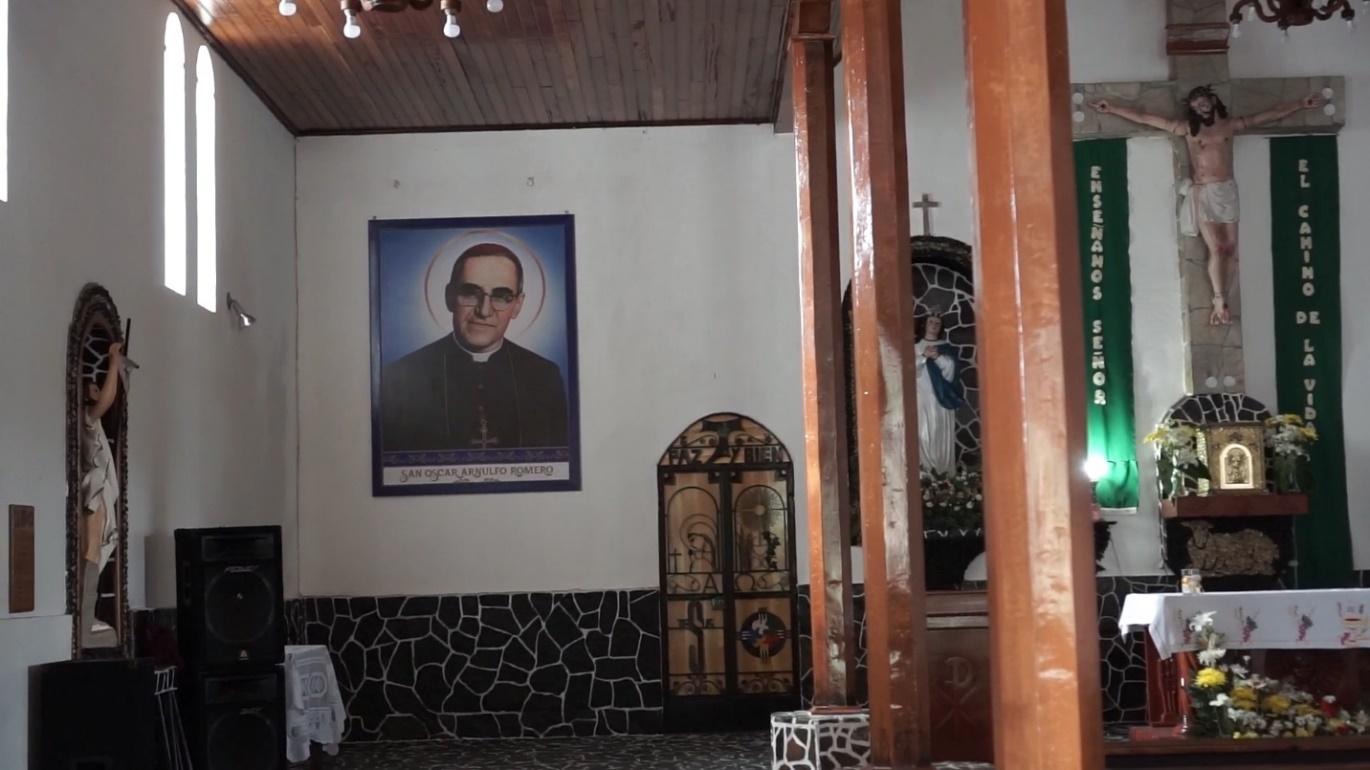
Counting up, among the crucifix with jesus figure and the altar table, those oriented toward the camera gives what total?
2

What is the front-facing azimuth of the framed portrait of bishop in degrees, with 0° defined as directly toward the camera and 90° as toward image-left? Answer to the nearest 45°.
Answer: approximately 0°

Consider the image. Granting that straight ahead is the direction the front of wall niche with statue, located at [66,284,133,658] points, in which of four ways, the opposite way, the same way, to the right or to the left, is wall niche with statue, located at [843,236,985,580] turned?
to the right

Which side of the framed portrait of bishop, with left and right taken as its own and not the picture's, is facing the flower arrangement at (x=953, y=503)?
left

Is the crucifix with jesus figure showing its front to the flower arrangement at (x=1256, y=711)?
yes

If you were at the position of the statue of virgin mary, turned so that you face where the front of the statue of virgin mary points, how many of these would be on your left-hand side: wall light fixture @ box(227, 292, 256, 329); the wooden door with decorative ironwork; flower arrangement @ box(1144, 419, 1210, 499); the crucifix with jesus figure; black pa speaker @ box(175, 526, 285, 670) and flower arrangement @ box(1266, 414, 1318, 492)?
3

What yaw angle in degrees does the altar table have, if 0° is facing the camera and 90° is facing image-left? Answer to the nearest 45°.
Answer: approximately 0°

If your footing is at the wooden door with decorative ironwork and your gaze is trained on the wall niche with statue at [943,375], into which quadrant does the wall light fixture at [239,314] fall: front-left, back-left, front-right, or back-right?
back-right

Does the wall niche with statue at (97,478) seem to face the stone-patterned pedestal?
yes

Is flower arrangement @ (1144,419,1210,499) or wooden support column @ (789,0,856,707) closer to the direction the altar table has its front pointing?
the wooden support column
